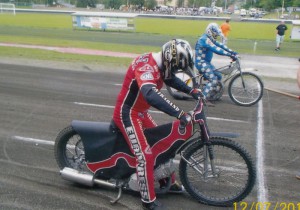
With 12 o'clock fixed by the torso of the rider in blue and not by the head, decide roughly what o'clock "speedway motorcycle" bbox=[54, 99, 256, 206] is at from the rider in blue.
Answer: The speedway motorcycle is roughly at 3 o'clock from the rider in blue.

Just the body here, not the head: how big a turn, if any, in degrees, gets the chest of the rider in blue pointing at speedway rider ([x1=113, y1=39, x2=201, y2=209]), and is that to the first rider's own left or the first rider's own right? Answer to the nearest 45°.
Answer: approximately 90° to the first rider's own right

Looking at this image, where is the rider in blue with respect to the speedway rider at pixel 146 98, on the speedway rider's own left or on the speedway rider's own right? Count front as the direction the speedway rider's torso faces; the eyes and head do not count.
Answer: on the speedway rider's own left

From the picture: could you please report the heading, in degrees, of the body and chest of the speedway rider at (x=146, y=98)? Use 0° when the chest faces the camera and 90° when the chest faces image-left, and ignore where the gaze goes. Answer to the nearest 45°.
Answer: approximately 270°

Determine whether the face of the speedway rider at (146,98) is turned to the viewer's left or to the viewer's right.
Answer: to the viewer's right

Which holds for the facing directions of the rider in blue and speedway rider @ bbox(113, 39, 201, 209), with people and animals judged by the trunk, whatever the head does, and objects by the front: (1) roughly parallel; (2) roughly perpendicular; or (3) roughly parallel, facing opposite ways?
roughly parallel

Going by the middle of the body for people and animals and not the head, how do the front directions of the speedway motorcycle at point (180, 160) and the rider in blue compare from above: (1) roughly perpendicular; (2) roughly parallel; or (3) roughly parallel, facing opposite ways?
roughly parallel

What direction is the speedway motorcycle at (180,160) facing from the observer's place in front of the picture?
facing to the right of the viewer

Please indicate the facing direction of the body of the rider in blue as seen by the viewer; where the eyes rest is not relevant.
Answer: to the viewer's right

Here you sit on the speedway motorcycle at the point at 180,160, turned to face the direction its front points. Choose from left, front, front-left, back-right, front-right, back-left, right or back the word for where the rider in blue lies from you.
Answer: left
